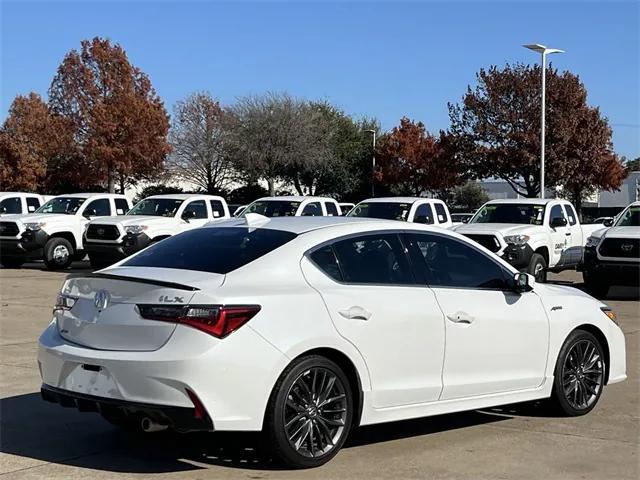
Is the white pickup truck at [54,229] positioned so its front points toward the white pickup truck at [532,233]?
no

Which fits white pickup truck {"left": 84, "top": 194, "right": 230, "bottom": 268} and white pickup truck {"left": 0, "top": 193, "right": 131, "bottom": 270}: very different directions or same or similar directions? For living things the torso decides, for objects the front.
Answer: same or similar directions

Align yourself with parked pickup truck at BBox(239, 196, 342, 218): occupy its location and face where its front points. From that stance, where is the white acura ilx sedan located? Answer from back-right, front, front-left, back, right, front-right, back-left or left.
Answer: front-left

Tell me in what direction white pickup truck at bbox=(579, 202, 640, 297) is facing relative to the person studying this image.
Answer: facing the viewer and to the left of the viewer

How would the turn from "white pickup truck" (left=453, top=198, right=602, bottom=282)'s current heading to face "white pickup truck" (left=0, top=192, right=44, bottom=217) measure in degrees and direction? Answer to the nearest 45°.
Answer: approximately 45° to its right

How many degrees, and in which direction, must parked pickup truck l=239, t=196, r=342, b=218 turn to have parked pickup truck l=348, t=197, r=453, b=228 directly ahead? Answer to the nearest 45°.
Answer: approximately 90° to its left

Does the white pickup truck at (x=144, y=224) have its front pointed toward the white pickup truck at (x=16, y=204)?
no

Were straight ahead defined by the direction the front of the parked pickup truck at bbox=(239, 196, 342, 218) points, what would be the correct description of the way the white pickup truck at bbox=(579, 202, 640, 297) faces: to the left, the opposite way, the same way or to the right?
the same way

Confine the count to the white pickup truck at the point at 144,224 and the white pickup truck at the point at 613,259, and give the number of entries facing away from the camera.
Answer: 0

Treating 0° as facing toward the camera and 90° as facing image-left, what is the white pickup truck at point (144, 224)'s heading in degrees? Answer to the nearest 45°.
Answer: approximately 45°

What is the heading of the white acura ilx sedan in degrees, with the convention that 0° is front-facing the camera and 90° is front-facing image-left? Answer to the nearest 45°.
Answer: approximately 225°

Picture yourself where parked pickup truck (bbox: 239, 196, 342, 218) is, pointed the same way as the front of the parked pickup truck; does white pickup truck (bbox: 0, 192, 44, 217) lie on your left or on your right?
on your right

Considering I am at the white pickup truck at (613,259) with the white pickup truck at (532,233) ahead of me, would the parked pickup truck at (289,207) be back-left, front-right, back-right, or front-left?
front-left

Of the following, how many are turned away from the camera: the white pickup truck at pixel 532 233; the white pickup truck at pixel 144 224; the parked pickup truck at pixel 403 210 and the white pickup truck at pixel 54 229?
0

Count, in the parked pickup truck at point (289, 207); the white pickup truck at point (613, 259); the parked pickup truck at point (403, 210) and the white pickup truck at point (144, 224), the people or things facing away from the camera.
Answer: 0

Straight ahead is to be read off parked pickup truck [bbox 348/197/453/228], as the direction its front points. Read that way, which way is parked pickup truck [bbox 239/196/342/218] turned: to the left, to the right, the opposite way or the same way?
the same way

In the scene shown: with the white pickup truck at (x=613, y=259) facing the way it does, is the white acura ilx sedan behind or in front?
in front

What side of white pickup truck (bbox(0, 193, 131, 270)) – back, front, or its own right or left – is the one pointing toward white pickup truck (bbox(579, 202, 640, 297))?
left

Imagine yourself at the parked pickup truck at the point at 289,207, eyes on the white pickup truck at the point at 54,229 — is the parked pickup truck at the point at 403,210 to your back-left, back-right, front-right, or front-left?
back-left

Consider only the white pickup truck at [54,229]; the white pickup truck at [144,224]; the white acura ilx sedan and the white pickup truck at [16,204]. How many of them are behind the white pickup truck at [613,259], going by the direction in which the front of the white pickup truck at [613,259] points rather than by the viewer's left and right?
0

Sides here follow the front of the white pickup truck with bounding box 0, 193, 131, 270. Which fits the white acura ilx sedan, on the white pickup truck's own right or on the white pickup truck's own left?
on the white pickup truck's own left

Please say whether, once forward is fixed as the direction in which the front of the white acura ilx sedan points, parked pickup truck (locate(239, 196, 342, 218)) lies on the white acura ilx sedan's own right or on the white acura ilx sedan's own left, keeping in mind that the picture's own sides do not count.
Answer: on the white acura ilx sedan's own left
